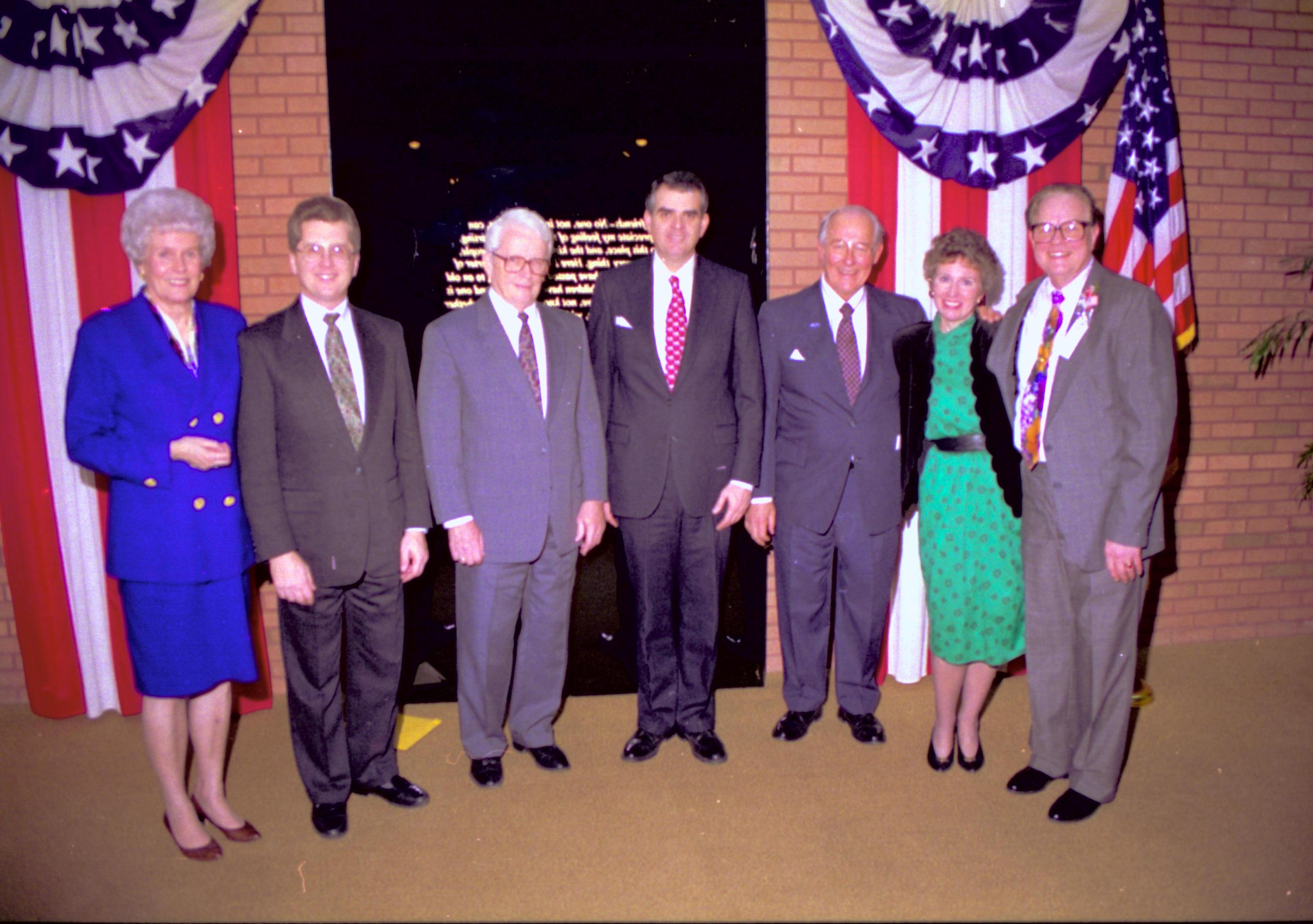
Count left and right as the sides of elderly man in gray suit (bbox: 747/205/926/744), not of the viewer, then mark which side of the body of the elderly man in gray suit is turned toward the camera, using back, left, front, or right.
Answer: front

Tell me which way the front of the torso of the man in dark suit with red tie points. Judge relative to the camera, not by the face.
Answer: toward the camera

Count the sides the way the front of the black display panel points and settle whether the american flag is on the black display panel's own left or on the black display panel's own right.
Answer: on the black display panel's own left

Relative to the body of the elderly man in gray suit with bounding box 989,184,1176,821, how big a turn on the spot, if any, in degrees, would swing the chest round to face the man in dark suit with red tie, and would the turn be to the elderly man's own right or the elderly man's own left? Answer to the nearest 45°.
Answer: approximately 45° to the elderly man's own right

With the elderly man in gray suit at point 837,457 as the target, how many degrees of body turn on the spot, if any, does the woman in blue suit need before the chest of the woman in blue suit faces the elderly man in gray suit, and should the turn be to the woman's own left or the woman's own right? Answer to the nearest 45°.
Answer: approximately 45° to the woman's own left

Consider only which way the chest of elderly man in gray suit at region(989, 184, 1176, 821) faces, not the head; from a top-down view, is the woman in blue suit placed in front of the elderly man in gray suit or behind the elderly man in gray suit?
in front

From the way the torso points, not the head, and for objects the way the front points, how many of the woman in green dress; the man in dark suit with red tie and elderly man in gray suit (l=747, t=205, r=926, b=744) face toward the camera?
3

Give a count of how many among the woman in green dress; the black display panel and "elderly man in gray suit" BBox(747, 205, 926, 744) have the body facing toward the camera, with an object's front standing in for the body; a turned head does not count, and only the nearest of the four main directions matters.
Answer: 3

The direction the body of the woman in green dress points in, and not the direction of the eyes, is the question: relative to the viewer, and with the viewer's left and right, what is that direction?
facing the viewer

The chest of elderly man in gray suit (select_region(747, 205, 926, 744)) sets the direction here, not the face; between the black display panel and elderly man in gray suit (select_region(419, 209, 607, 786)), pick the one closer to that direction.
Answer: the elderly man in gray suit

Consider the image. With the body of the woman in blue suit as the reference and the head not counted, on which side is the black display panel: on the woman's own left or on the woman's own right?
on the woman's own left

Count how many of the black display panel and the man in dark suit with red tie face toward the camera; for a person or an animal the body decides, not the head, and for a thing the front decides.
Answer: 2

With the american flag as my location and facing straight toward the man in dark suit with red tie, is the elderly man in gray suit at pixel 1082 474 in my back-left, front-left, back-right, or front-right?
front-left

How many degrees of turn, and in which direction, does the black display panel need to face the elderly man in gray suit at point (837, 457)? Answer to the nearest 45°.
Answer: approximately 45° to its left

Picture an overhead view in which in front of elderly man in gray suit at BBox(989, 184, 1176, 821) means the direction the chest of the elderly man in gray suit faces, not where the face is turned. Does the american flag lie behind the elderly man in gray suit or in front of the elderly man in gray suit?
behind
